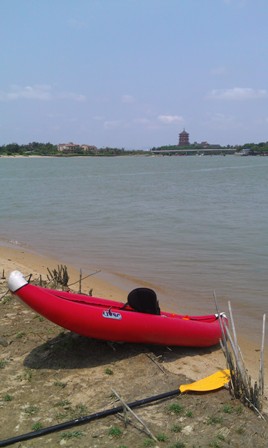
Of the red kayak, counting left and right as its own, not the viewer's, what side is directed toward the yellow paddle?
left

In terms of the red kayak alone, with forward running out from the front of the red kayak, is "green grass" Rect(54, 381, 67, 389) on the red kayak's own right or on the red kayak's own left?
on the red kayak's own left

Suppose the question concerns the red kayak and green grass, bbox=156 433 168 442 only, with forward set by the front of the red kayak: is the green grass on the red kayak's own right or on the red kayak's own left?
on the red kayak's own left

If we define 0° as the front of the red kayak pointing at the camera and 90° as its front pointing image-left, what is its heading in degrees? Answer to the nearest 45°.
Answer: approximately 90°

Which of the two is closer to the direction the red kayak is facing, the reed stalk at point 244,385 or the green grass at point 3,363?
the green grass

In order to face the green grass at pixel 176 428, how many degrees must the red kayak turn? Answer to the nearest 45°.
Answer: approximately 90° to its left

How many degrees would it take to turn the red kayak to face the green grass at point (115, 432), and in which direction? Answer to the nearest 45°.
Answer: approximately 90° to its left

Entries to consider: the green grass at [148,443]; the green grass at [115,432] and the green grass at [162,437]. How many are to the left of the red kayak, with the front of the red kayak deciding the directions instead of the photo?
3

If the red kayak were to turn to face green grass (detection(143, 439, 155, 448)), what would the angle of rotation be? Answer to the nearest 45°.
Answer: approximately 90° to its left

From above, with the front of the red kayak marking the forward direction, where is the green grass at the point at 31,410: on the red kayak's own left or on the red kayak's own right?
on the red kayak's own left
